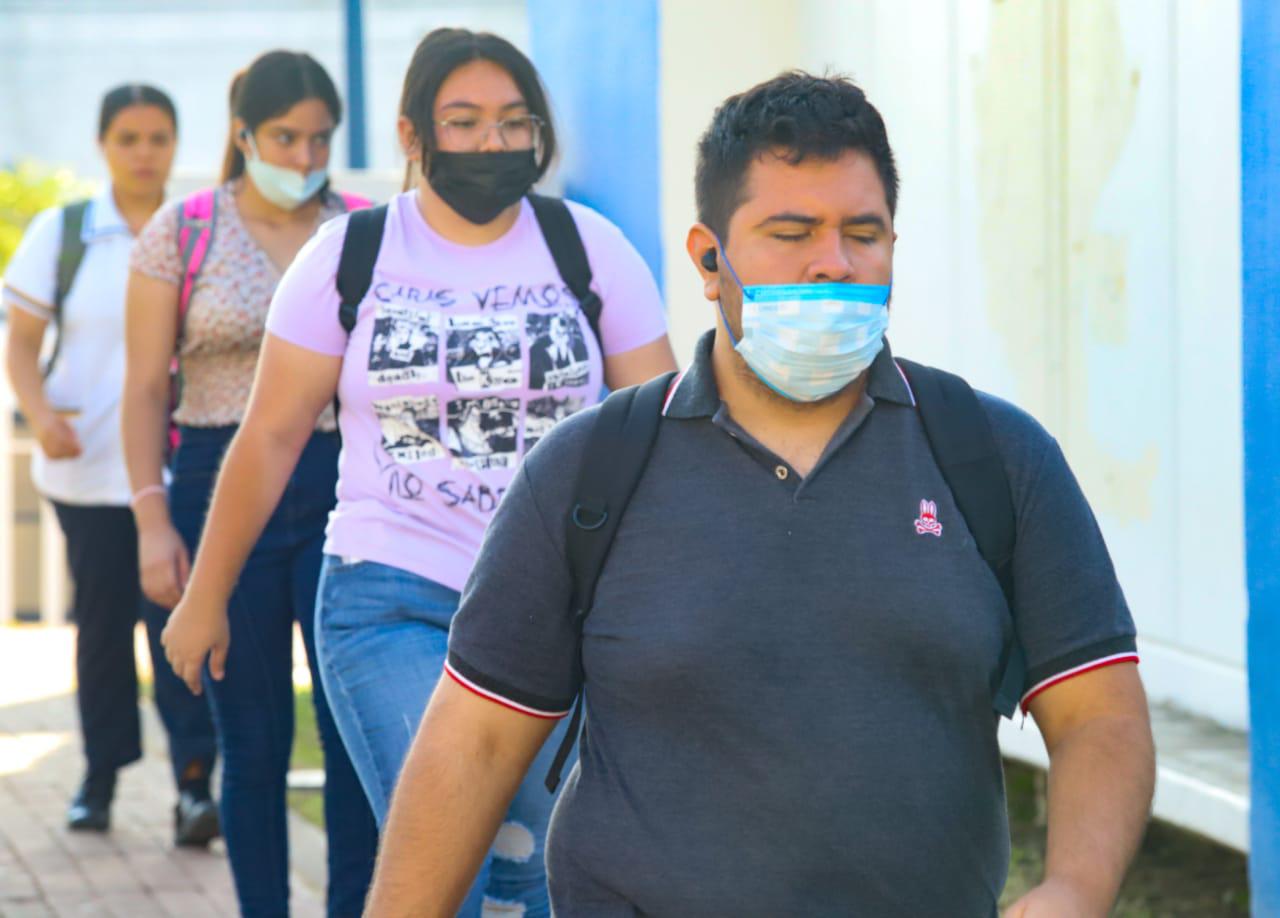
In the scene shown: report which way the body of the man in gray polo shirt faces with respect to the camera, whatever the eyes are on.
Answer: toward the camera

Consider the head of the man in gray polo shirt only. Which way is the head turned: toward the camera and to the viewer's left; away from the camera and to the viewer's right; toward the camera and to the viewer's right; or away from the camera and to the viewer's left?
toward the camera and to the viewer's right

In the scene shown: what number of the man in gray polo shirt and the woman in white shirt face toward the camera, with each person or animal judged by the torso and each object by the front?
2

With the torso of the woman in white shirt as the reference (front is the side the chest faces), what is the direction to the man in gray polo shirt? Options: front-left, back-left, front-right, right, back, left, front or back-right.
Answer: front

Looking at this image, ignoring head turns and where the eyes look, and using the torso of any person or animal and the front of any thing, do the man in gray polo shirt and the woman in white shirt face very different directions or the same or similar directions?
same or similar directions

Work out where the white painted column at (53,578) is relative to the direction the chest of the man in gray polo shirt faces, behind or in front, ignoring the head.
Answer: behind

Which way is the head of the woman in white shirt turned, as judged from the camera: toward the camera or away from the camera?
toward the camera

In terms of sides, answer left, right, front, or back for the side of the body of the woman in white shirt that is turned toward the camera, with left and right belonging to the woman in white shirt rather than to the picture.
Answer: front

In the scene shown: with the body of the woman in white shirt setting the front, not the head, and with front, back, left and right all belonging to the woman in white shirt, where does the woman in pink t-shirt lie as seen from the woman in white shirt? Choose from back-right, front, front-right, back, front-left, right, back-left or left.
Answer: front

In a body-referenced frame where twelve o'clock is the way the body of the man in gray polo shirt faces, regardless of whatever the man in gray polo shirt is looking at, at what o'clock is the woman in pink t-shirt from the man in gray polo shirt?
The woman in pink t-shirt is roughly at 5 o'clock from the man in gray polo shirt.

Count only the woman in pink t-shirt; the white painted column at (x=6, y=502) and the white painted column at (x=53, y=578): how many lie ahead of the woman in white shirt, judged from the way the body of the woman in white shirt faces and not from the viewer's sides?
1

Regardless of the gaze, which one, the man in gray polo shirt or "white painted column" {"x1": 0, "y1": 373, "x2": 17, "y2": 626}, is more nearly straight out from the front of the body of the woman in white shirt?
the man in gray polo shirt

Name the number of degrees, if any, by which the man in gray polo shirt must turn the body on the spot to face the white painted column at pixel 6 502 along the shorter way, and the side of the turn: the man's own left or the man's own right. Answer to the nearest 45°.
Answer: approximately 135° to the man's own right
